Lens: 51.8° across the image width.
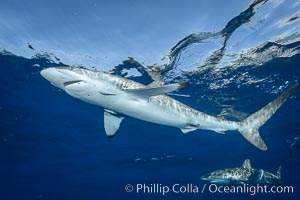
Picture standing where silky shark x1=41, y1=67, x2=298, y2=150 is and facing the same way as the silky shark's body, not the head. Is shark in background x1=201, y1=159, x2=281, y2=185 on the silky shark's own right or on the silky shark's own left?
on the silky shark's own right

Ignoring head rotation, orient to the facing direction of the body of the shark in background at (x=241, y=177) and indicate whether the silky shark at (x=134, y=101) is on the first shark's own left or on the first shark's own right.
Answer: on the first shark's own left

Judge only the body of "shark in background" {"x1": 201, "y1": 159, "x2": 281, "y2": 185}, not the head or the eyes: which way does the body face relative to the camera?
to the viewer's left

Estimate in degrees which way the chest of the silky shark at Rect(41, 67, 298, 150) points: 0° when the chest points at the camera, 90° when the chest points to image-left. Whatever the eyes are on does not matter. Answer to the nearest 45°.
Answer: approximately 90°

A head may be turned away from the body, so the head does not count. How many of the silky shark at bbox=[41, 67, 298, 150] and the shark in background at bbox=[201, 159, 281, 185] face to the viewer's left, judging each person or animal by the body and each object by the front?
2
